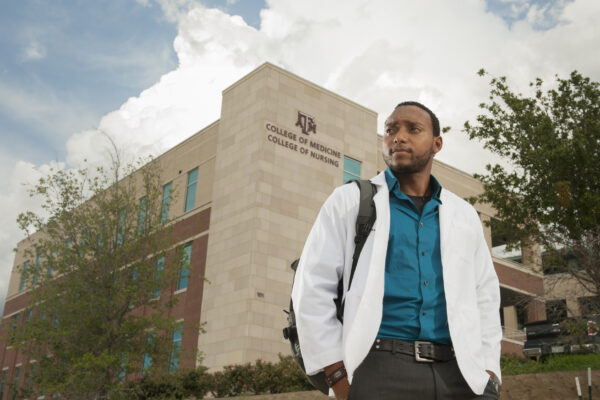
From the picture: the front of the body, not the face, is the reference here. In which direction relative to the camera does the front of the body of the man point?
toward the camera

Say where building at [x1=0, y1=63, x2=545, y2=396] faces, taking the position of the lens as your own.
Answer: facing the viewer and to the right of the viewer

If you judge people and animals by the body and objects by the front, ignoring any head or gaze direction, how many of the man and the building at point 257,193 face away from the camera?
0

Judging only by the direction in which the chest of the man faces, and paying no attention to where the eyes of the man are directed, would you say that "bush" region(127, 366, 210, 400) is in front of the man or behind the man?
behind

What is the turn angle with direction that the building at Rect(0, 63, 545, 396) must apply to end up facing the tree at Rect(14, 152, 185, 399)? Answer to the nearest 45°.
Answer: approximately 90° to its right

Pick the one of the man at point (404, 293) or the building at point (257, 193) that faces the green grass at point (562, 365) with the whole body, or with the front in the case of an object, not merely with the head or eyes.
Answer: the building

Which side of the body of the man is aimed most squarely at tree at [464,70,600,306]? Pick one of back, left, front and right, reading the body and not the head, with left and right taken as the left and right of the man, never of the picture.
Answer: back

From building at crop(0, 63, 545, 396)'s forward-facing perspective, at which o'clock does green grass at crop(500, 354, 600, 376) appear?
The green grass is roughly at 12 o'clock from the building.

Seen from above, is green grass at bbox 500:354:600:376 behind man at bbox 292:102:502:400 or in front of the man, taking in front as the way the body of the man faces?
behind

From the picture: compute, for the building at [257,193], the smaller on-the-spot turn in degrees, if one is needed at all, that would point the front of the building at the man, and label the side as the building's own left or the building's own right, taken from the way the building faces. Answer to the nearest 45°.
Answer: approximately 45° to the building's own right

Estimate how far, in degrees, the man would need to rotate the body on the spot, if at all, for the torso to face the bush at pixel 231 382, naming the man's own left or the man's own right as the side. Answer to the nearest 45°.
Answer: approximately 180°
